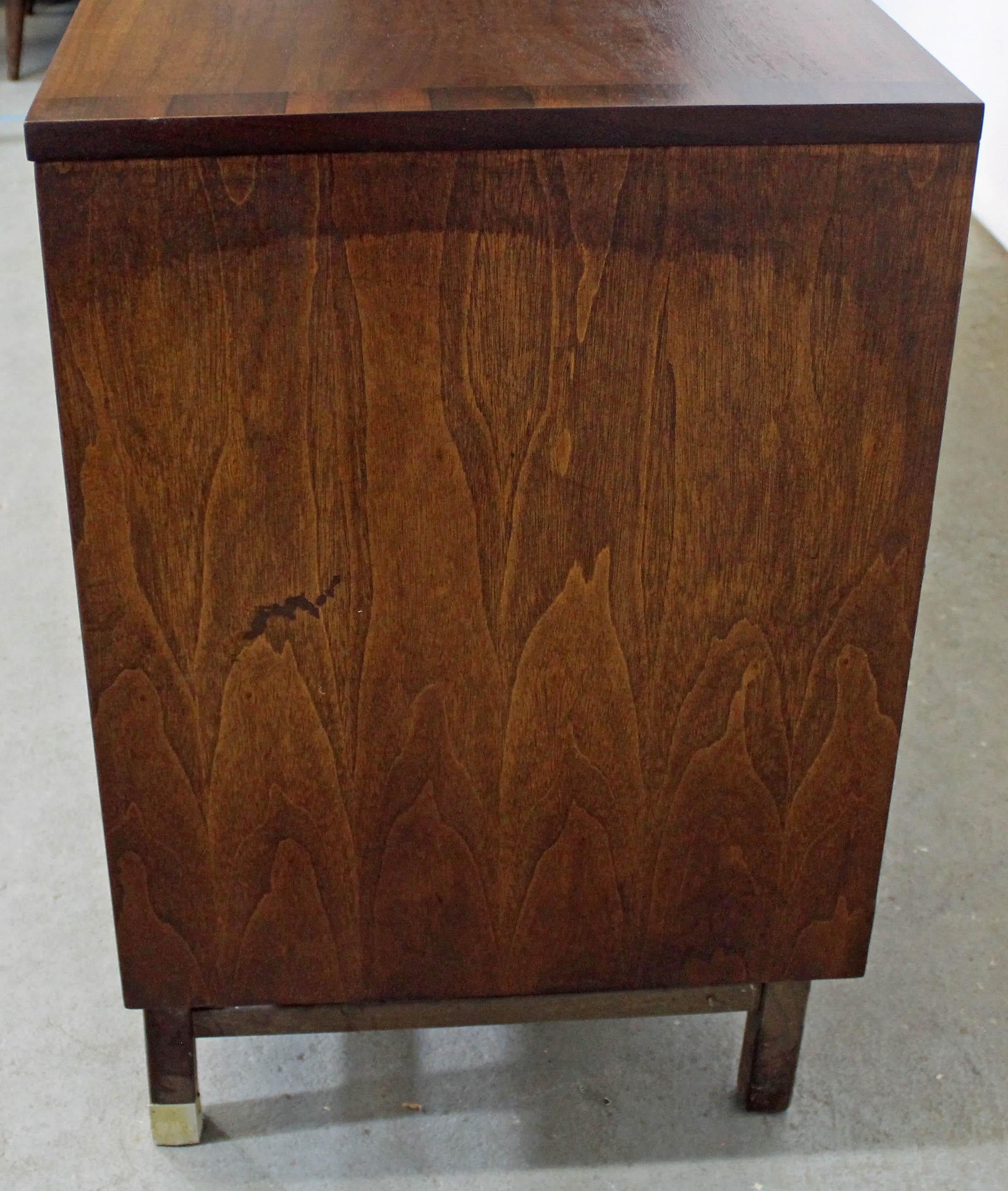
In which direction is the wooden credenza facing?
to the viewer's left

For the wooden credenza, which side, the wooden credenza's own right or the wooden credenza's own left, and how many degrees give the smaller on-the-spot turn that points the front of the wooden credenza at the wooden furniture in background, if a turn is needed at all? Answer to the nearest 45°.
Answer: approximately 90° to the wooden credenza's own right
